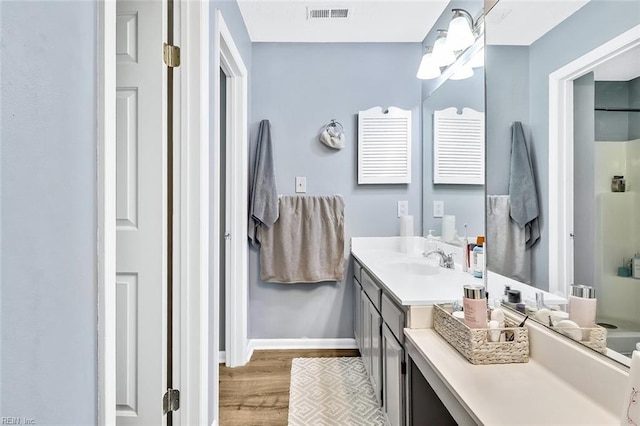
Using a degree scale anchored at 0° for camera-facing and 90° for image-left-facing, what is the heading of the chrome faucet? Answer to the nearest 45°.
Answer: approximately 90°

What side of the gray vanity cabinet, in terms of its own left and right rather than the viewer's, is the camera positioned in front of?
left

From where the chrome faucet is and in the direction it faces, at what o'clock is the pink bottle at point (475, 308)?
The pink bottle is roughly at 9 o'clock from the chrome faucet.

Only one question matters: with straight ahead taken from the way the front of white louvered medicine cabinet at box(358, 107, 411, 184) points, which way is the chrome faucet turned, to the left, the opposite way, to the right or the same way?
to the right

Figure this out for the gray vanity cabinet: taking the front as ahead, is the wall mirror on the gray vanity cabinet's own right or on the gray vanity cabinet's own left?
on the gray vanity cabinet's own left

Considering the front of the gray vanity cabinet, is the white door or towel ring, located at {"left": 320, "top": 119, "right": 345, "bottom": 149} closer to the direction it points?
the white door

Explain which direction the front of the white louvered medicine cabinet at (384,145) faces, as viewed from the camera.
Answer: facing the viewer

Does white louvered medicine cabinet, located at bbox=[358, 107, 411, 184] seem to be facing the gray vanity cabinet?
yes

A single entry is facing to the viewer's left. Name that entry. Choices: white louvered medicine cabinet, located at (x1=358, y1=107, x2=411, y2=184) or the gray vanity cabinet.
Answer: the gray vanity cabinet
